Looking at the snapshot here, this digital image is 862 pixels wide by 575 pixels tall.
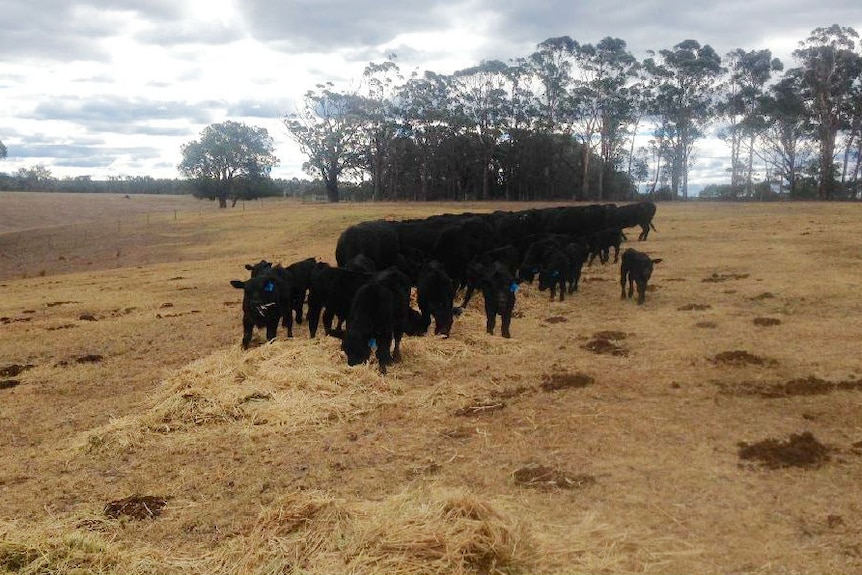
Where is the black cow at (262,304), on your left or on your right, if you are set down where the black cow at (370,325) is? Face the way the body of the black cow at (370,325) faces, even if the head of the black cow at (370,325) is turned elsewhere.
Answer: on your right

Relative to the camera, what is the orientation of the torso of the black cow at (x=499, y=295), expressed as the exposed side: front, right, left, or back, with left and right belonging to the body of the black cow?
front

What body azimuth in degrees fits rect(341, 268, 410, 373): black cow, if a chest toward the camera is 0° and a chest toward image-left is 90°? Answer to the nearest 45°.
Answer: approximately 45°

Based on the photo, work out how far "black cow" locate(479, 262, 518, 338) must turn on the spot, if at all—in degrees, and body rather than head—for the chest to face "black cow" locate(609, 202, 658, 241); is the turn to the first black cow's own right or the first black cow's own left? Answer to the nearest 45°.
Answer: approximately 180°

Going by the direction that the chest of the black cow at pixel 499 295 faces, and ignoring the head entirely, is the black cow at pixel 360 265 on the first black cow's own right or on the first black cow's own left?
on the first black cow's own right
